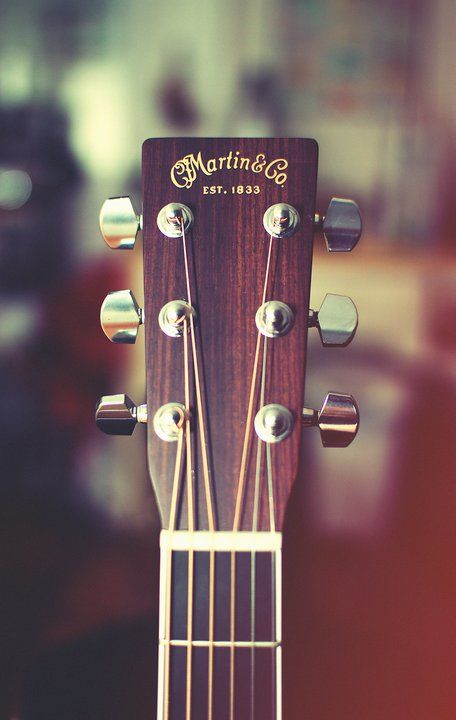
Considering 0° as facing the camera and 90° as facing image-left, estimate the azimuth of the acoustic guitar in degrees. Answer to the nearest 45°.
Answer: approximately 0°
